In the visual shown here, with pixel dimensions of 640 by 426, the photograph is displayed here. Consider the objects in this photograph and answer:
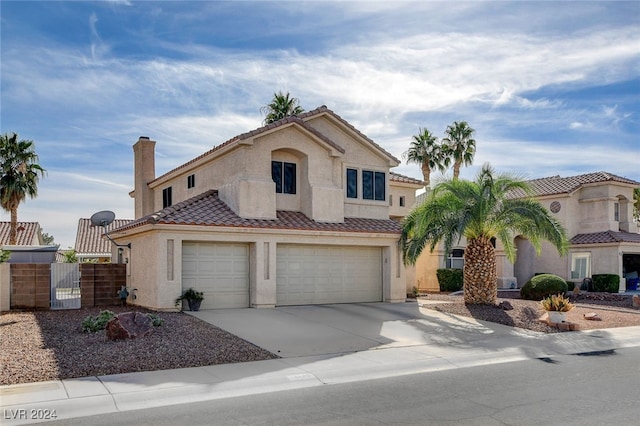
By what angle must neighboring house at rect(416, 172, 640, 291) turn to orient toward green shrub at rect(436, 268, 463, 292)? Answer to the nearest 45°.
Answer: approximately 90° to its right

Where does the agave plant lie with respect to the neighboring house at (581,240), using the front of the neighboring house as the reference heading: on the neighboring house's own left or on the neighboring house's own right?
on the neighboring house's own right

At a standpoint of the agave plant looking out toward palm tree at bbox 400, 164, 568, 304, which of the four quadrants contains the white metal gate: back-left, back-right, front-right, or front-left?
front-left

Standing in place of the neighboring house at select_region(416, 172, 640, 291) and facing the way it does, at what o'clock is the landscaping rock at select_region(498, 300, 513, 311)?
The landscaping rock is roughly at 2 o'clock from the neighboring house.

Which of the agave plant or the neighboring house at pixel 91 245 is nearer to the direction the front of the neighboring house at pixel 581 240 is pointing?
the agave plant

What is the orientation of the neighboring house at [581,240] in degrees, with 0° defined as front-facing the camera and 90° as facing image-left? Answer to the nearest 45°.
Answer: approximately 315°

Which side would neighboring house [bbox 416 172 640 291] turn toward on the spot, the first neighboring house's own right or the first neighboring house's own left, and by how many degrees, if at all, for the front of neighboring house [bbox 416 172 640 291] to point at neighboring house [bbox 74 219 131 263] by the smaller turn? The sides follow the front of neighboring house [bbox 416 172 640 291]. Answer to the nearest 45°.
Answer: approximately 135° to the first neighboring house's own right

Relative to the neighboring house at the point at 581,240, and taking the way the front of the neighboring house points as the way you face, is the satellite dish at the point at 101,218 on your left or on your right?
on your right

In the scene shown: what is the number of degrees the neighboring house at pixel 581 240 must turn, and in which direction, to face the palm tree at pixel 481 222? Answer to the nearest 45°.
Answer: approximately 45° to its right

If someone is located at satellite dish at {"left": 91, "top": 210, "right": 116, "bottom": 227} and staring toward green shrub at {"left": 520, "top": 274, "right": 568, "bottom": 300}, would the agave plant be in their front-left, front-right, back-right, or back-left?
front-right
